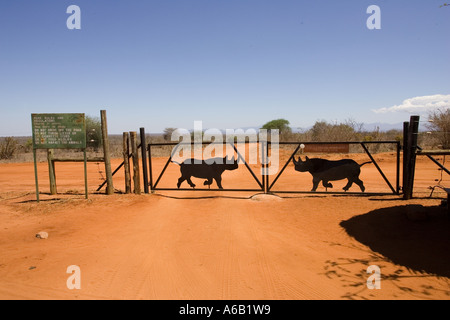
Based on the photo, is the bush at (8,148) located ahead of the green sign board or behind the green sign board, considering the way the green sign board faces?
behind

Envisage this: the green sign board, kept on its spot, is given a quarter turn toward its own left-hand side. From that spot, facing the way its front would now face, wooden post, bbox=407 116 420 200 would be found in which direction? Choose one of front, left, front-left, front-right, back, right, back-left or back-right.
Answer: front-right

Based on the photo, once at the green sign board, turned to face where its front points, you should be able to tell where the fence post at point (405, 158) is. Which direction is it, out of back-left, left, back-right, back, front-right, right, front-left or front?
front-left

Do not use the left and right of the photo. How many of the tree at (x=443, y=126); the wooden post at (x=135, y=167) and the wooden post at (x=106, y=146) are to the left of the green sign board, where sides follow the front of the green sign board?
3

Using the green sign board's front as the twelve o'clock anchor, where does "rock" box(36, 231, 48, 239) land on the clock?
The rock is roughly at 12 o'clock from the green sign board.

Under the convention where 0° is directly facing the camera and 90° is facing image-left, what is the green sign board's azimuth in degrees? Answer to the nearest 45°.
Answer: approximately 0°

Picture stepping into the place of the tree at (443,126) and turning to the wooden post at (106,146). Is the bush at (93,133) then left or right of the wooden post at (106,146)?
right

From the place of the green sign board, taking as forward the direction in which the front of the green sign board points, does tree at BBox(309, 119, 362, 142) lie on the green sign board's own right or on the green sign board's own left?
on the green sign board's own left

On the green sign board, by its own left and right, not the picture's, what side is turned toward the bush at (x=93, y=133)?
back

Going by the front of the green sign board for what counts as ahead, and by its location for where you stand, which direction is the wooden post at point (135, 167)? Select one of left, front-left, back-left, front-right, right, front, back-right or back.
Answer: left

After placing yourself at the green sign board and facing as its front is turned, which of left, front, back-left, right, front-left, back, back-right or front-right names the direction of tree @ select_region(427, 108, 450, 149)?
left

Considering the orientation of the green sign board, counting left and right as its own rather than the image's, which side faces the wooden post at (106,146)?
left
